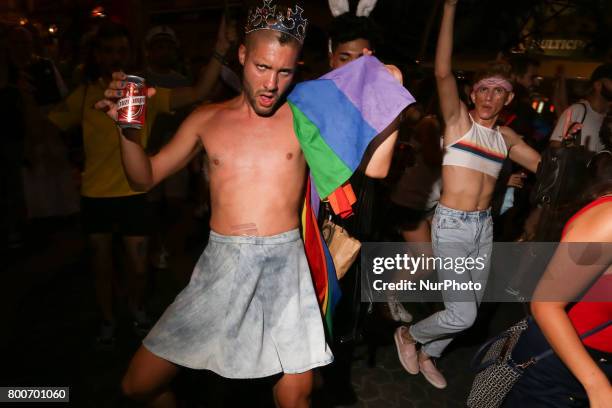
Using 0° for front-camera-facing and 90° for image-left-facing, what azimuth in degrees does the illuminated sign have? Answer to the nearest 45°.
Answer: approximately 0°

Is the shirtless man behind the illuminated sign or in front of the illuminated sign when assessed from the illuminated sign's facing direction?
in front

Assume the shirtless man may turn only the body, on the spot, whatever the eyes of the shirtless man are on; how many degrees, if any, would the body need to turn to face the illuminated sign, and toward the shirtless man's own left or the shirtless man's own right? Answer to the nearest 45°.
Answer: approximately 135° to the shirtless man's own left

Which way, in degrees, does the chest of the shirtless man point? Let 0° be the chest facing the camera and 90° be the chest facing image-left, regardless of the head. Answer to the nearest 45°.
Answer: approximately 0°

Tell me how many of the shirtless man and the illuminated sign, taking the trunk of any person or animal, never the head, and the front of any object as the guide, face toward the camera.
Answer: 2
